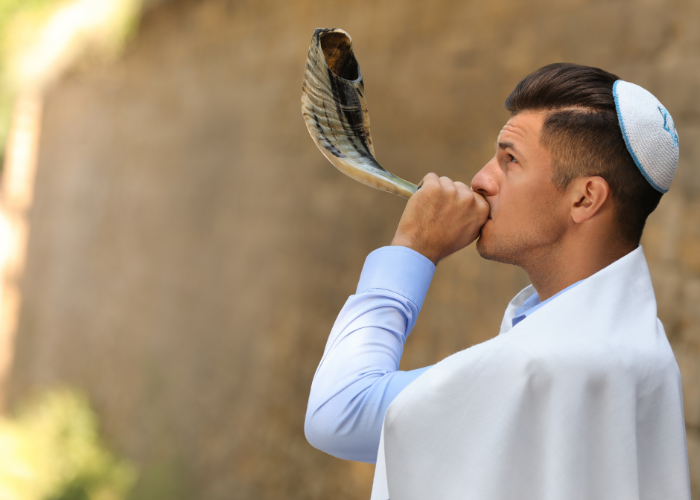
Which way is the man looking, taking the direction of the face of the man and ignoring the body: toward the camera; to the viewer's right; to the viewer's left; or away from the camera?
to the viewer's left

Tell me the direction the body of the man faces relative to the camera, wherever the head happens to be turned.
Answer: to the viewer's left
